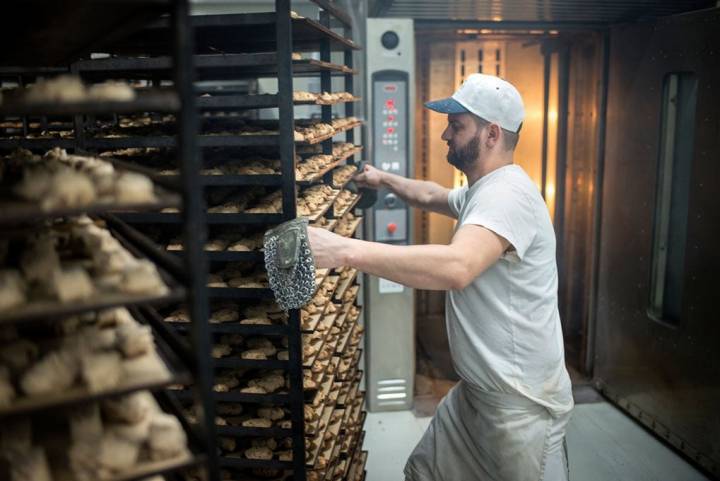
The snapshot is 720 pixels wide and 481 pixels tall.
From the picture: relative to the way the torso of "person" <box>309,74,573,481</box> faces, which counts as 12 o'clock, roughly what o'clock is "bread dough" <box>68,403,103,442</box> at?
The bread dough is roughly at 10 o'clock from the person.

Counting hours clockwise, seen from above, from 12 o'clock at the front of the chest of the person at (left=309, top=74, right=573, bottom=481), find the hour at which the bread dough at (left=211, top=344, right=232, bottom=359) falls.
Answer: The bread dough is roughly at 11 o'clock from the person.

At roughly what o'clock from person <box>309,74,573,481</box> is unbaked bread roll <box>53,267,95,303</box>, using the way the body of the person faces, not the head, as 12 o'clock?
The unbaked bread roll is roughly at 10 o'clock from the person.

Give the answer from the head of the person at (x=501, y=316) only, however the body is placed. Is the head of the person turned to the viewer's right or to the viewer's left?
to the viewer's left

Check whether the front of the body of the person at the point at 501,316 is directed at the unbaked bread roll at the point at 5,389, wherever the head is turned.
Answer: no

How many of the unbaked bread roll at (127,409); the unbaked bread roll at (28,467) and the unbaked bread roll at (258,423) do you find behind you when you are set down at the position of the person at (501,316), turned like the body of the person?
0

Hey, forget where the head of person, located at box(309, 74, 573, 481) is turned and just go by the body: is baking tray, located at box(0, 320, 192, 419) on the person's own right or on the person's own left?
on the person's own left

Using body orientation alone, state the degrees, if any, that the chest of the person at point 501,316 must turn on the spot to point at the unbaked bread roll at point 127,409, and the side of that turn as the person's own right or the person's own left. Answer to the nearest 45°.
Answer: approximately 45° to the person's own left

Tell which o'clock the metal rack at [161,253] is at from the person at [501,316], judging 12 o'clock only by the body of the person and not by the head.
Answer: The metal rack is roughly at 10 o'clock from the person.

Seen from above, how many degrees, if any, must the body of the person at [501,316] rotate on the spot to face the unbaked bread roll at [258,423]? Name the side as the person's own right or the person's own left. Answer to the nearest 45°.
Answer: approximately 45° to the person's own left

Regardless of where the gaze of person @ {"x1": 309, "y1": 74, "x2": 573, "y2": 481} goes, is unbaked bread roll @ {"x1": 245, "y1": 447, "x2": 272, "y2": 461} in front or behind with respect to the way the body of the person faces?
in front

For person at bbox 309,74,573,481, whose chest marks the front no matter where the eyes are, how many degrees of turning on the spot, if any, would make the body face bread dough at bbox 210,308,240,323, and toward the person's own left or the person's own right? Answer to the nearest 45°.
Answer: approximately 45° to the person's own left

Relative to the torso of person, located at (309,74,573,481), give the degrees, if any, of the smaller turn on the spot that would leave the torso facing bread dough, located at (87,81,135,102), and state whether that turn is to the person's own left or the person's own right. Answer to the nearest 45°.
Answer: approximately 45° to the person's own left

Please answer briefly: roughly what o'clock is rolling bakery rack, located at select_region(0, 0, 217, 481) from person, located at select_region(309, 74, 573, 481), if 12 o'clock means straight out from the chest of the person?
The rolling bakery rack is roughly at 10 o'clock from the person.

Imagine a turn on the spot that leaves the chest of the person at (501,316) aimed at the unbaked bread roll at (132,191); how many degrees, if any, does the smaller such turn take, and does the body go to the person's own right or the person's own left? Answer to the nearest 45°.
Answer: approximately 45° to the person's own left

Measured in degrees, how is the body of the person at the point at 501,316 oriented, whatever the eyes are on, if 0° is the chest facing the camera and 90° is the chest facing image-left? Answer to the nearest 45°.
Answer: approximately 90°
